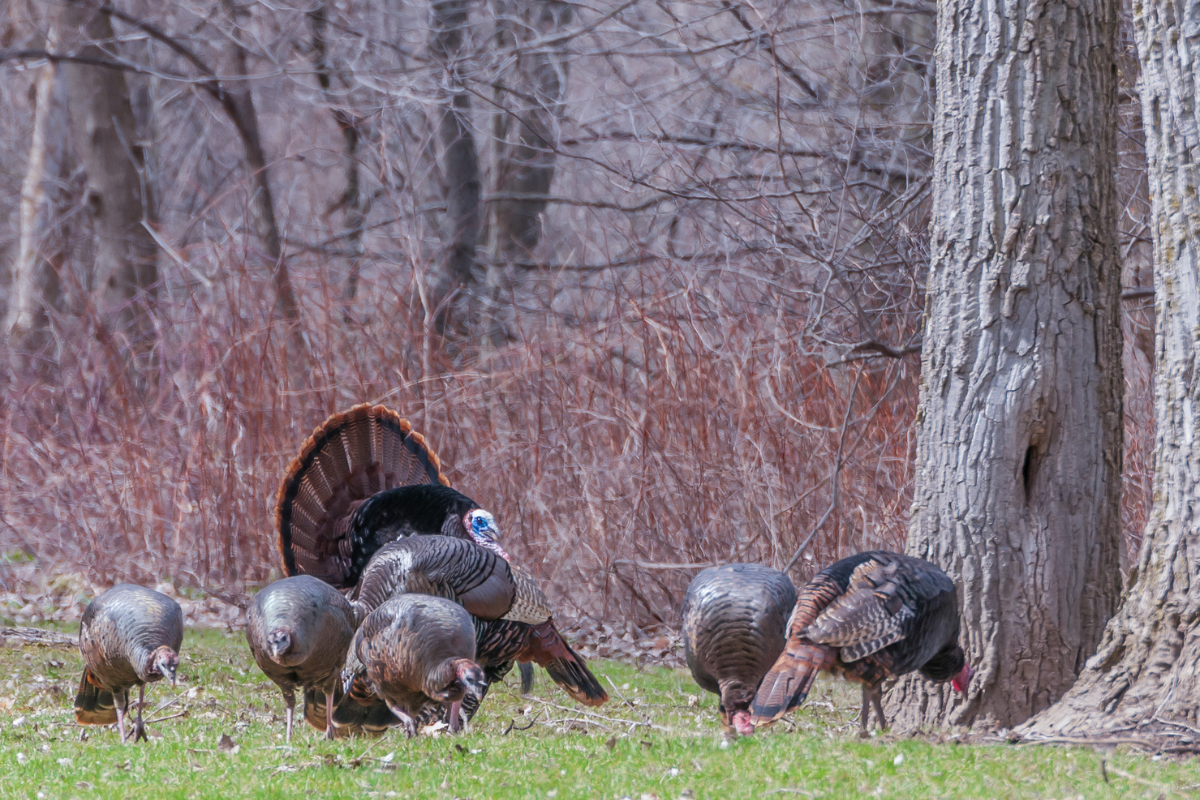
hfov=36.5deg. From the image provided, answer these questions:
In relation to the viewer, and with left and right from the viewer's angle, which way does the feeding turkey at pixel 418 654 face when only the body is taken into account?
facing the viewer and to the right of the viewer

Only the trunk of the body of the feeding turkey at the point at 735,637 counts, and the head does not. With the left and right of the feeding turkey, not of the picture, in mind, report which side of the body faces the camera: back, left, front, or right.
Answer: front

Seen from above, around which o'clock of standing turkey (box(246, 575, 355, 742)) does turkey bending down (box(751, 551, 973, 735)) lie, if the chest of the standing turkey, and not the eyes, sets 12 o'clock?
The turkey bending down is roughly at 10 o'clock from the standing turkey.

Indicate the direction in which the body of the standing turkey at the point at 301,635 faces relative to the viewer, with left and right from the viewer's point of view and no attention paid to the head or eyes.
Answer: facing the viewer

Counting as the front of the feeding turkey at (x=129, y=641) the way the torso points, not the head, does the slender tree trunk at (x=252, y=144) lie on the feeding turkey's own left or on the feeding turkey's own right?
on the feeding turkey's own left

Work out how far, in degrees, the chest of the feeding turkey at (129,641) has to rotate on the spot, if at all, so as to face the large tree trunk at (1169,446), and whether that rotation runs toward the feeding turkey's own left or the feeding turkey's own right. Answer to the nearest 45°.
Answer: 0° — it already faces it

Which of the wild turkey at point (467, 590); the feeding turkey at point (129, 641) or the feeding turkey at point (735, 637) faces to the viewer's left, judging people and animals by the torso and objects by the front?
the wild turkey

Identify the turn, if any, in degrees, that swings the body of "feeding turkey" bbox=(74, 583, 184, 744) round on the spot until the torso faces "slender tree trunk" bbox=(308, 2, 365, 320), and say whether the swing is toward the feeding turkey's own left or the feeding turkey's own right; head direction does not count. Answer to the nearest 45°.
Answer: approximately 135° to the feeding turkey's own left

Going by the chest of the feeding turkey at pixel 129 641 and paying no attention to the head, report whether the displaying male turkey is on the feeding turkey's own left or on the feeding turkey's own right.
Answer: on the feeding turkey's own left

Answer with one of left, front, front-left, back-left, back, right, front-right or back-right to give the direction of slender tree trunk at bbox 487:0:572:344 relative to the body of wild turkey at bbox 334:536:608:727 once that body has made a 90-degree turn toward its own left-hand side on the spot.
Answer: back

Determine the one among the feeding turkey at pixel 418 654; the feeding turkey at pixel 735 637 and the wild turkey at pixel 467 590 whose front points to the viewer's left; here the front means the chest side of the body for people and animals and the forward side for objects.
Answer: the wild turkey

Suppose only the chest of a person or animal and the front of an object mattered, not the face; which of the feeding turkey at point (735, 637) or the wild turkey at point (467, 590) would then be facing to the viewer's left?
the wild turkey

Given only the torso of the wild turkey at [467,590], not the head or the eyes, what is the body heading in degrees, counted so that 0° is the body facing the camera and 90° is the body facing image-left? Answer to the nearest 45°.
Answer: approximately 90°

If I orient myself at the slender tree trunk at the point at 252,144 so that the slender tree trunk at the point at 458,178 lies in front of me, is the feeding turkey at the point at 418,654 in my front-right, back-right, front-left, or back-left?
front-right
